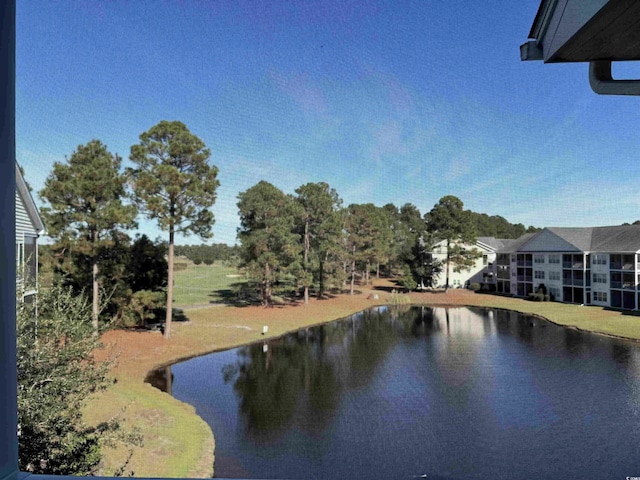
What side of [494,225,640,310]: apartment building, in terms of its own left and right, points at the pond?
front

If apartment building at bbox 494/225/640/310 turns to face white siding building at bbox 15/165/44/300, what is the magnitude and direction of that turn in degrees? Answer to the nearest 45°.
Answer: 0° — it already faces it

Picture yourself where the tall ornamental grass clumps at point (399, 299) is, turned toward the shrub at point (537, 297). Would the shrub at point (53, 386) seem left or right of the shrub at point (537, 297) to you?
right

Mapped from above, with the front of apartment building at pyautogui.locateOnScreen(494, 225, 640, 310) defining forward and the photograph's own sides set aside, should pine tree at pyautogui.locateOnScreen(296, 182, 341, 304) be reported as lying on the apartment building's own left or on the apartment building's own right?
on the apartment building's own right

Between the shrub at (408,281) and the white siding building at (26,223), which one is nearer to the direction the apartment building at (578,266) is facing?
the white siding building

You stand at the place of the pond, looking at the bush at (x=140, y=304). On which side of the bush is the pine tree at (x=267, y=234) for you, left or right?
right

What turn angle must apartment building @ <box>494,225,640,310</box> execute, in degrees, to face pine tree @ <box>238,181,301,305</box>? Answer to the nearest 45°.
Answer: approximately 45° to its right

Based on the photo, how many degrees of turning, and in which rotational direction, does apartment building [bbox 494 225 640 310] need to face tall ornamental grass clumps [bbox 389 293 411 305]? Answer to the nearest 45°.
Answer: approximately 90° to its right
